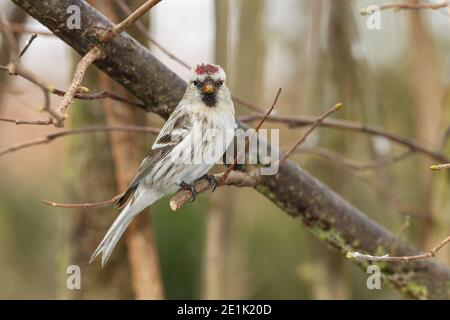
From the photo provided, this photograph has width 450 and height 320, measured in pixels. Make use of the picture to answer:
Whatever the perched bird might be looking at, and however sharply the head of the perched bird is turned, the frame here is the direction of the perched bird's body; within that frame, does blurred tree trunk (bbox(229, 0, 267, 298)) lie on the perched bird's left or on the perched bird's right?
on the perched bird's left

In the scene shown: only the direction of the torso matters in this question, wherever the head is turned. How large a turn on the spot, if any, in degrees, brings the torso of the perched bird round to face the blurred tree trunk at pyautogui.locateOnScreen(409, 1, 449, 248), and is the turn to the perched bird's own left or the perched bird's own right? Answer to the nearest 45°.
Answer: approximately 90° to the perched bird's own left

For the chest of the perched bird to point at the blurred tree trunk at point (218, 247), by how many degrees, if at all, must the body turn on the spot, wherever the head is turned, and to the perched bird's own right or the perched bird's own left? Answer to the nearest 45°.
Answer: approximately 135° to the perched bird's own left

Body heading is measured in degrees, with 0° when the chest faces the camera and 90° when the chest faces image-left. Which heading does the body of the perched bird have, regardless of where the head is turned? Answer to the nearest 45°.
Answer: approximately 315°

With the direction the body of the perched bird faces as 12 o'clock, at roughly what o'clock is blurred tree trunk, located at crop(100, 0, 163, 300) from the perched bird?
The blurred tree trunk is roughly at 7 o'clock from the perched bird.

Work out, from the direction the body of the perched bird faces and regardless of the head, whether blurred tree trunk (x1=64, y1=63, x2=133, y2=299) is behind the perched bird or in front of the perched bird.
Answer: behind
